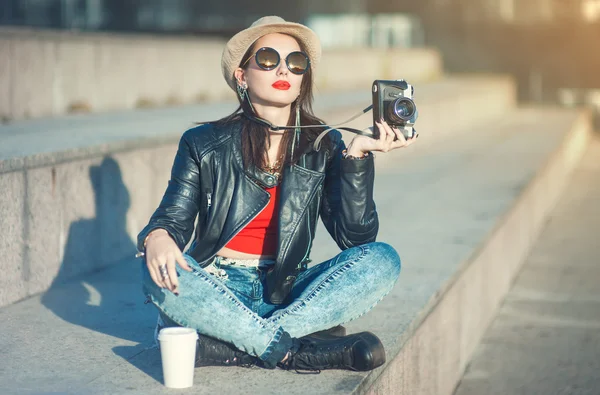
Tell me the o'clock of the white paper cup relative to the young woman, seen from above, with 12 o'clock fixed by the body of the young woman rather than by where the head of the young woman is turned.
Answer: The white paper cup is roughly at 1 o'clock from the young woman.

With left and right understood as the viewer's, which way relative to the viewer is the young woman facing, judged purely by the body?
facing the viewer
